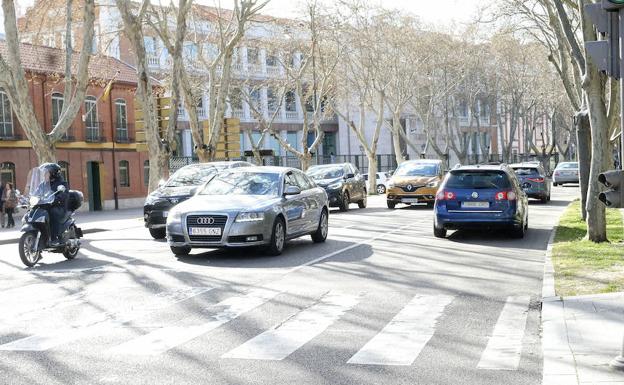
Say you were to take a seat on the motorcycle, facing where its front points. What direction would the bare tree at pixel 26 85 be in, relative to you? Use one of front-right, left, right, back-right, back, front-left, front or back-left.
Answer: back-right

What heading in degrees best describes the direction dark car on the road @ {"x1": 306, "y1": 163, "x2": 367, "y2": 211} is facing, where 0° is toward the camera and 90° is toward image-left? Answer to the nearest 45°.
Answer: approximately 45°

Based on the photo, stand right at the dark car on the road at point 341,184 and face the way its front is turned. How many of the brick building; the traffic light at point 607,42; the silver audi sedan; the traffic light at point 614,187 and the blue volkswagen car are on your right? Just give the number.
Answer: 1

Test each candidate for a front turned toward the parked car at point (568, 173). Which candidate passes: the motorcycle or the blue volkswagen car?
the blue volkswagen car

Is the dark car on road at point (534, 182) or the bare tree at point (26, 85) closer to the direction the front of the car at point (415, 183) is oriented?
the bare tree

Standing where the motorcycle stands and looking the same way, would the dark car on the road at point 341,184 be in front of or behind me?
behind

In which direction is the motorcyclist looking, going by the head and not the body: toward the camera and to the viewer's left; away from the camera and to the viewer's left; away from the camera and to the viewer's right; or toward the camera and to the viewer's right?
toward the camera and to the viewer's left

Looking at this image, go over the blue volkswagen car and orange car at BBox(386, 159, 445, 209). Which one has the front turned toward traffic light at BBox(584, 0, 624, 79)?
the orange car

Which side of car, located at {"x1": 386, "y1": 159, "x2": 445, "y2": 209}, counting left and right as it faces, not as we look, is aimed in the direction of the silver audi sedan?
front

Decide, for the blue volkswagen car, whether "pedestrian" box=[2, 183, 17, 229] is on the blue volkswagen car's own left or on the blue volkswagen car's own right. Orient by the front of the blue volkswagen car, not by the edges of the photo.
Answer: on the blue volkswagen car's own left

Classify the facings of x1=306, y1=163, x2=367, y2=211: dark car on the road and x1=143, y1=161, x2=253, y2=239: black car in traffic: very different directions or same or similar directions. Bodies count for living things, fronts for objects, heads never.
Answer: same or similar directions

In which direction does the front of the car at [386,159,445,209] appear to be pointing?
toward the camera

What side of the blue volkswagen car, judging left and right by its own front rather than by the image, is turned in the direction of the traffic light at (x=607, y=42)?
back

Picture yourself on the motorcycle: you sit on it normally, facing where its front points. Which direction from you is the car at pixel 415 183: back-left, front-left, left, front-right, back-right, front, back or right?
back

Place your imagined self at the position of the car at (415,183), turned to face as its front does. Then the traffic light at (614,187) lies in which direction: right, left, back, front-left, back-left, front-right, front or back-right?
front

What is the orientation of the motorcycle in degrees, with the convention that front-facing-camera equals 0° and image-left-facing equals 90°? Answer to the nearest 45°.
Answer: approximately 45°

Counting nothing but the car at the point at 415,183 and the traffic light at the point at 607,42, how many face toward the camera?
1

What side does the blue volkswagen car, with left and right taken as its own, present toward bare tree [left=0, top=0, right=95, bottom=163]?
left

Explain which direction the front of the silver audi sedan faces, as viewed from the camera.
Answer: facing the viewer and to the left of the viewer

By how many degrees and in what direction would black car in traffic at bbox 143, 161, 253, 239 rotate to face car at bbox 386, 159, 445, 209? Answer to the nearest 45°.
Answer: approximately 180°

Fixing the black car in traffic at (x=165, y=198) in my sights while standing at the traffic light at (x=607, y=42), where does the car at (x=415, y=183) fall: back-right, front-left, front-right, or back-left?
front-right
